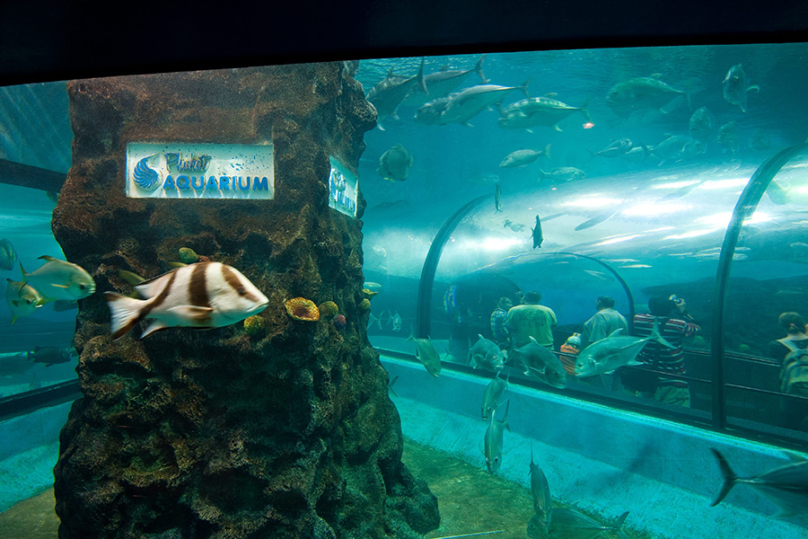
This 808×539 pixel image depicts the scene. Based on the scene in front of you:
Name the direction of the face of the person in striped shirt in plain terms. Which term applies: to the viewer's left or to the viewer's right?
to the viewer's right

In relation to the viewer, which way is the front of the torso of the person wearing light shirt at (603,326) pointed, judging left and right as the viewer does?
facing away from the viewer

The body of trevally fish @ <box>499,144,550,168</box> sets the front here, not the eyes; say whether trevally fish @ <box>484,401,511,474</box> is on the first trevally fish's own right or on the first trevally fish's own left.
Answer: on the first trevally fish's own left

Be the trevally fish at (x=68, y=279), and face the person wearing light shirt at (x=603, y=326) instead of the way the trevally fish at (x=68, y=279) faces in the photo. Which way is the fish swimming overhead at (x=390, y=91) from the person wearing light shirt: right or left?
left

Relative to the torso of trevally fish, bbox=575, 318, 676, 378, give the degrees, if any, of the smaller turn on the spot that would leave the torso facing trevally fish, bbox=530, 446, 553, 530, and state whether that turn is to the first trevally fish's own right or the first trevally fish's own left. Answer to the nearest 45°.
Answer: approximately 90° to the first trevally fish's own left

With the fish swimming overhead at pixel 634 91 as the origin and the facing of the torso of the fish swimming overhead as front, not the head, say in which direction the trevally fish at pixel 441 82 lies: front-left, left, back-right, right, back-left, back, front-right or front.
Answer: front-left

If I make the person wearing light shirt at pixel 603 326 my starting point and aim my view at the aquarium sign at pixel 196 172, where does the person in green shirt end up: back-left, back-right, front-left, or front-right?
front-right

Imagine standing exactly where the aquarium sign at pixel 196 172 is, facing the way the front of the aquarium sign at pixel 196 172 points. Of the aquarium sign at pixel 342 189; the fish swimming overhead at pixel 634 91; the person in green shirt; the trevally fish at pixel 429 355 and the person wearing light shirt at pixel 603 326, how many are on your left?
5

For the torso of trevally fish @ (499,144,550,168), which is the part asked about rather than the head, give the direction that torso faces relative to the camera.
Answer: to the viewer's left

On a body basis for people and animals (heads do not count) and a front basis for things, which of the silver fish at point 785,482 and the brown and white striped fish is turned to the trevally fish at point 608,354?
the brown and white striped fish

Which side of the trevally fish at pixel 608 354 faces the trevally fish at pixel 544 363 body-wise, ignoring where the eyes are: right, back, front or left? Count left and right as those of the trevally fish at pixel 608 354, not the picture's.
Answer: front
